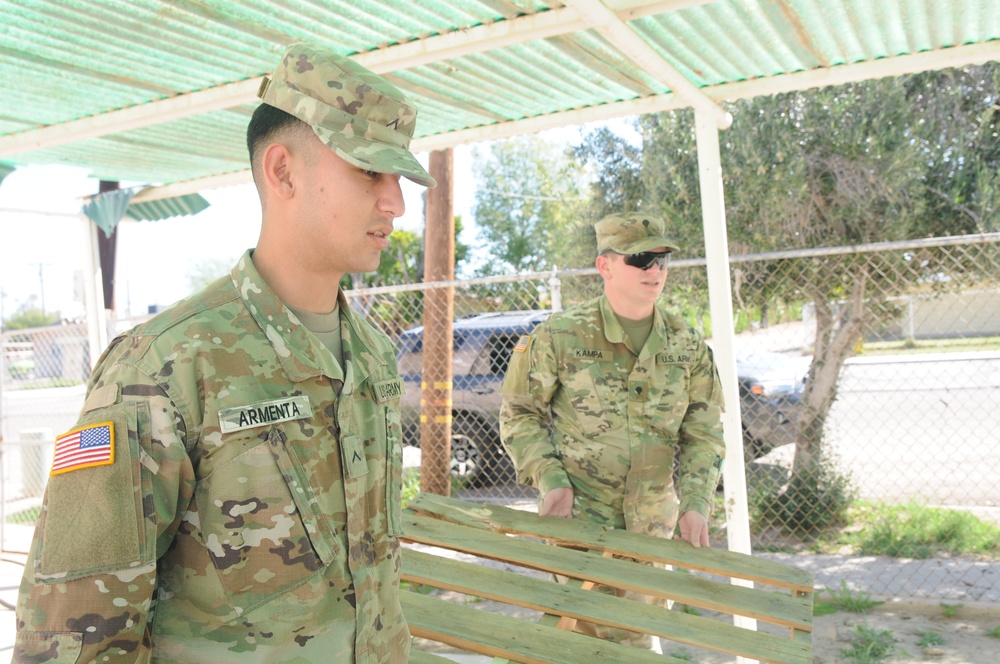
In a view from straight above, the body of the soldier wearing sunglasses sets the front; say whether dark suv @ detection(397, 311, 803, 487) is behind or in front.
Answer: behind

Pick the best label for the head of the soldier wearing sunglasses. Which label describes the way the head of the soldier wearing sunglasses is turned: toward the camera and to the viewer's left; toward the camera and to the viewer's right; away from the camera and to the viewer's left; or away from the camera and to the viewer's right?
toward the camera and to the viewer's right

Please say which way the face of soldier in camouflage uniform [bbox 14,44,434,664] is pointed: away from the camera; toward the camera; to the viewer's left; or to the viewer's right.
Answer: to the viewer's right

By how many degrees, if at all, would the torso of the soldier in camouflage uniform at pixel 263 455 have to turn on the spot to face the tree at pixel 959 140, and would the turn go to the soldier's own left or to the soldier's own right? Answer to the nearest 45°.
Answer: approximately 90° to the soldier's own left

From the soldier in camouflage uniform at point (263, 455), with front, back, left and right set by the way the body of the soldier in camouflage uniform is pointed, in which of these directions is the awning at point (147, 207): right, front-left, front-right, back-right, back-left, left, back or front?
back-left

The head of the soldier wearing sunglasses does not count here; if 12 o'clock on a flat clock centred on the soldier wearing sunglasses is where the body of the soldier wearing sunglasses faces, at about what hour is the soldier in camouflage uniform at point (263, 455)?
The soldier in camouflage uniform is roughly at 2 o'clock from the soldier wearing sunglasses.

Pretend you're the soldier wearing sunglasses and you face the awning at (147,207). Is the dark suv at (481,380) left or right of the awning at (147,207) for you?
right

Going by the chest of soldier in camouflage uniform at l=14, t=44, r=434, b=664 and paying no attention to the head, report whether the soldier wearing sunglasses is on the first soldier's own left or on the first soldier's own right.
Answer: on the first soldier's own left

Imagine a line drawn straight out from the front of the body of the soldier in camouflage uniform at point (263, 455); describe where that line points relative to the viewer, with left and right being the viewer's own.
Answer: facing the viewer and to the right of the viewer

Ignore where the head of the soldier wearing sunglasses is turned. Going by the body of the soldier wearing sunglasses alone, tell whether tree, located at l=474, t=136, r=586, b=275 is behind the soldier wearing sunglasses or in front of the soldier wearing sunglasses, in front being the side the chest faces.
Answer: behind

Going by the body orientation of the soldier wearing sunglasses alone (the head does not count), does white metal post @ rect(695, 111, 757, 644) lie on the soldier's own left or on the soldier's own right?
on the soldier's own left

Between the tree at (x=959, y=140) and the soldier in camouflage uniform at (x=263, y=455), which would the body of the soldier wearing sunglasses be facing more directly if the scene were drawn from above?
the soldier in camouflage uniform
